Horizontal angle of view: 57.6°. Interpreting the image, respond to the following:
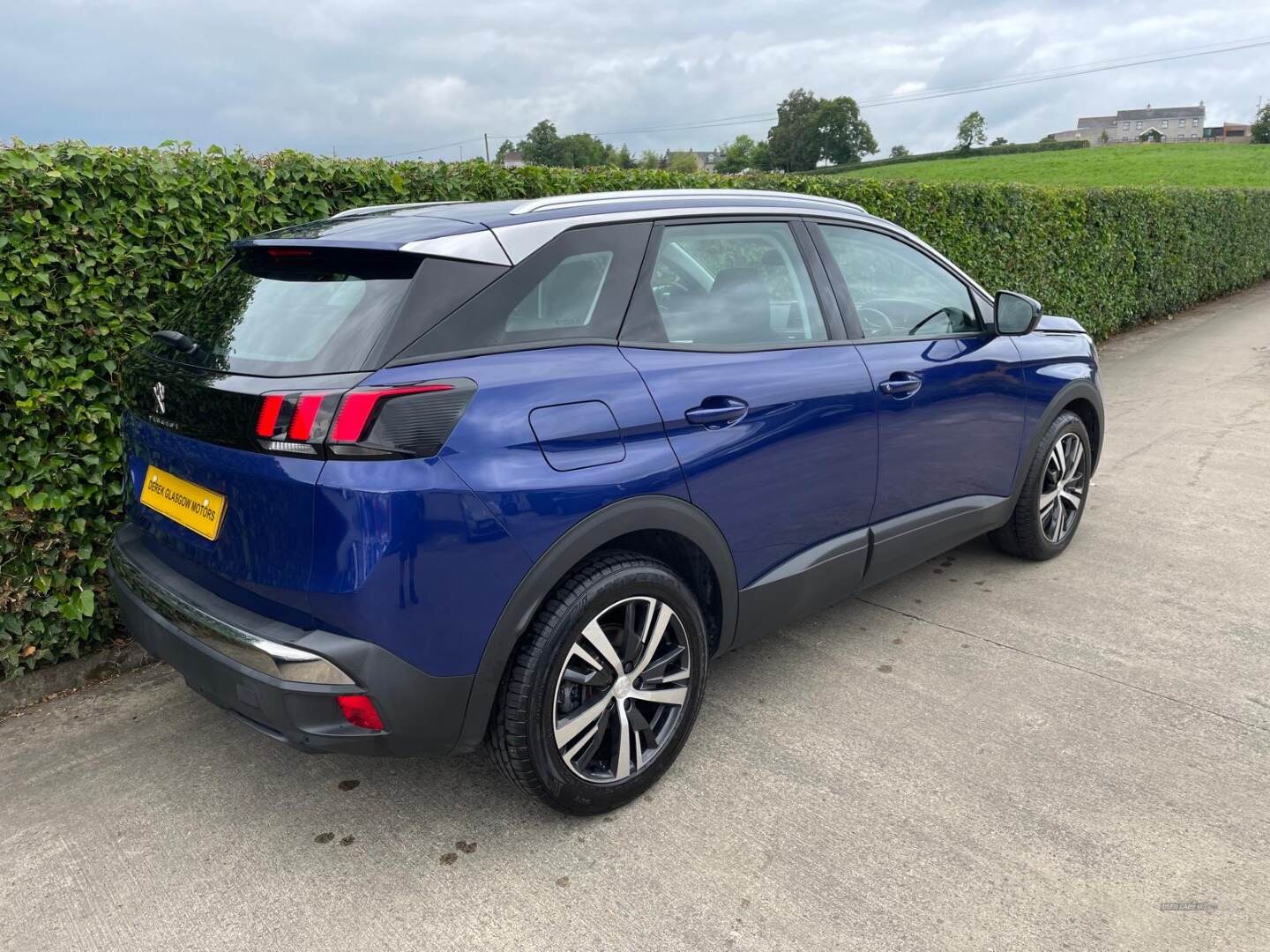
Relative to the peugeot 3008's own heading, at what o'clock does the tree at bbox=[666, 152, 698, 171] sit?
The tree is roughly at 11 o'clock from the peugeot 3008.

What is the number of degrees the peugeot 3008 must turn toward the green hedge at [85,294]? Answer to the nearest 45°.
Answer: approximately 90° to its left

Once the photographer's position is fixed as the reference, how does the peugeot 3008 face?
facing away from the viewer and to the right of the viewer
